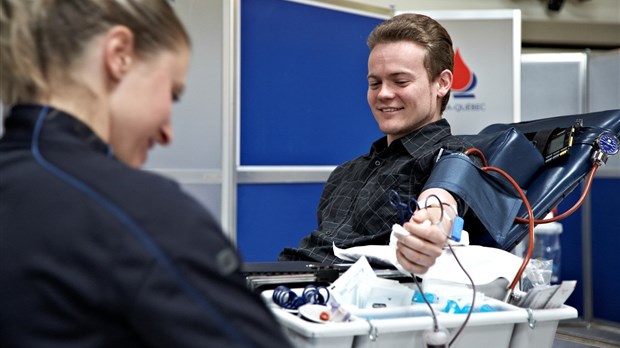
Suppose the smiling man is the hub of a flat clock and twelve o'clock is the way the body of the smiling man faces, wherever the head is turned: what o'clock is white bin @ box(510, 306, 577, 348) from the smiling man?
The white bin is roughly at 10 o'clock from the smiling man.

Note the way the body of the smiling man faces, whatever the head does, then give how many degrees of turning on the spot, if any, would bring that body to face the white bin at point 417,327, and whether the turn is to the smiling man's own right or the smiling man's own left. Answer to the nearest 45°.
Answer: approximately 45° to the smiling man's own left

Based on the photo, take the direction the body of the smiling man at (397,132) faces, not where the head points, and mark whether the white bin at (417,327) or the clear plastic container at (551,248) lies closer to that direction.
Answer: the white bin

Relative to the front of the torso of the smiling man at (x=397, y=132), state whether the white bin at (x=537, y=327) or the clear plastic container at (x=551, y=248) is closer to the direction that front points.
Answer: the white bin

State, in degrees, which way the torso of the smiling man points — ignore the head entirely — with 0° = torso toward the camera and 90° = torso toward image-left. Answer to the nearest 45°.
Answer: approximately 45°

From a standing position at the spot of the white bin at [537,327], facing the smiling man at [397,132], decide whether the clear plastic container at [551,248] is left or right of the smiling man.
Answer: right

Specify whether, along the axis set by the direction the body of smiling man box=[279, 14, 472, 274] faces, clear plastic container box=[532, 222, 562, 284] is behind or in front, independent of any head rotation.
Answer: behind
